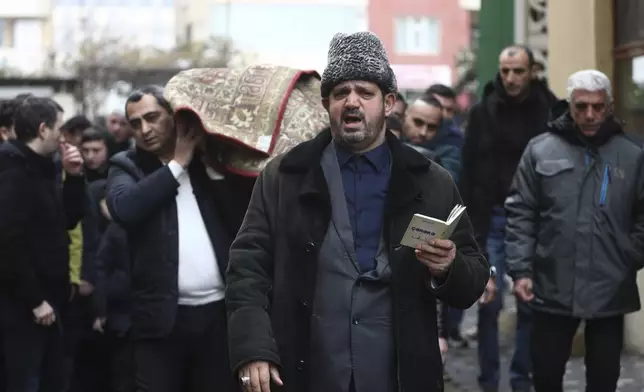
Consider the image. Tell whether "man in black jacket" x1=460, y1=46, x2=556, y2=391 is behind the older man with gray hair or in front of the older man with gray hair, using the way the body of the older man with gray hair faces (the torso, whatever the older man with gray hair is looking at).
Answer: behind

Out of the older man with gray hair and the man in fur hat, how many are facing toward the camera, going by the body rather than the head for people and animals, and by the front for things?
2

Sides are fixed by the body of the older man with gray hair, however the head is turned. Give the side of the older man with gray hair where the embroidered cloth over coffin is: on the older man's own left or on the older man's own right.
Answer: on the older man's own right

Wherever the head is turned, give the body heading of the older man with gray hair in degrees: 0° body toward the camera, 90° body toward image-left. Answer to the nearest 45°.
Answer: approximately 0°

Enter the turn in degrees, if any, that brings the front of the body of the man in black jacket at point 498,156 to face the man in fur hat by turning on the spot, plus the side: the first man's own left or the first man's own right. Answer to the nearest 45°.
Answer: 0° — they already face them

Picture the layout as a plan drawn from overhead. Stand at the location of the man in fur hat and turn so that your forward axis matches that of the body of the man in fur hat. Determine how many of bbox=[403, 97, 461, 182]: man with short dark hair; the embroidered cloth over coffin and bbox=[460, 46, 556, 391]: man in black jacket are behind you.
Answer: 3
